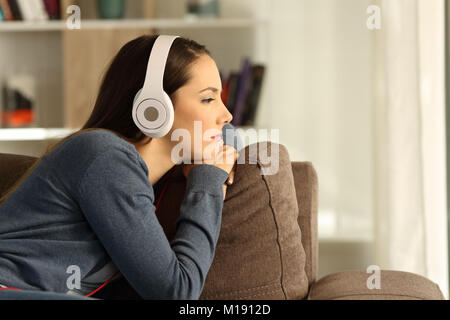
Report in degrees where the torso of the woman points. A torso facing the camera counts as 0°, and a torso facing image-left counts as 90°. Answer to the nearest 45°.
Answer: approximately 270°

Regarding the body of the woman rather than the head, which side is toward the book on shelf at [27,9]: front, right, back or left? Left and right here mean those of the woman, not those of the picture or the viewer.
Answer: left

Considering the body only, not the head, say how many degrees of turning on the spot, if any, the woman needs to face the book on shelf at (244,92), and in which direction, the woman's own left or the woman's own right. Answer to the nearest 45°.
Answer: approximately 90° to the woman's own left

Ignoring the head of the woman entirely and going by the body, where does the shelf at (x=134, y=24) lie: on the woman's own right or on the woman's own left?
on the woman's own left

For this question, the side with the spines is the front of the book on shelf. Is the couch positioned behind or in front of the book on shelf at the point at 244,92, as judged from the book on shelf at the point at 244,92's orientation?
in front

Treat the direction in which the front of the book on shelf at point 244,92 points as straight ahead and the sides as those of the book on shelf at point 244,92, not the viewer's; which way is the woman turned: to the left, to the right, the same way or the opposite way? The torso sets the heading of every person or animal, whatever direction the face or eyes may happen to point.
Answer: to the left

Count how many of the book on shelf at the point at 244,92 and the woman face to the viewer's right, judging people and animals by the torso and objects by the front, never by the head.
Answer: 1
